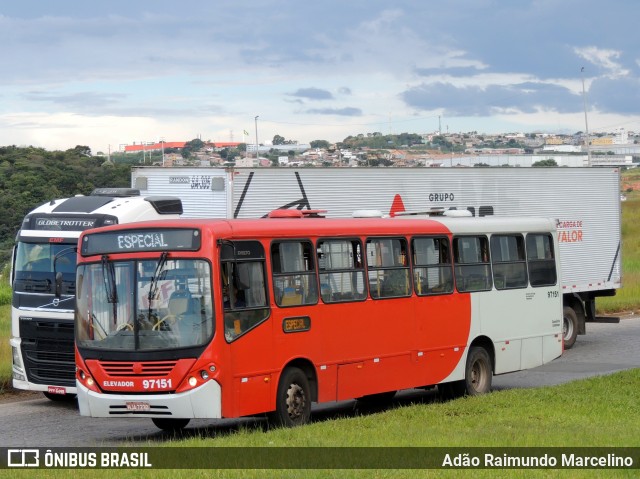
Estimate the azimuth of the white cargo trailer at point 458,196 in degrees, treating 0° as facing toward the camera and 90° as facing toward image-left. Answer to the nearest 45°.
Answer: approximately 45°

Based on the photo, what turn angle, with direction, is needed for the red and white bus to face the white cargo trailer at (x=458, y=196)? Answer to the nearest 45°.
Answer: approximately 135° to its right

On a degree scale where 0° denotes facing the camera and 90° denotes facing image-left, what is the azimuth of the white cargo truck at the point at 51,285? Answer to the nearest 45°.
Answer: approximately 45°

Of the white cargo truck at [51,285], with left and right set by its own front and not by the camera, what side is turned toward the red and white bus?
left
